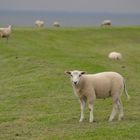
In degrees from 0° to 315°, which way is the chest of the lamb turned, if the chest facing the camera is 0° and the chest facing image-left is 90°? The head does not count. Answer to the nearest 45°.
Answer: approximately 90°
